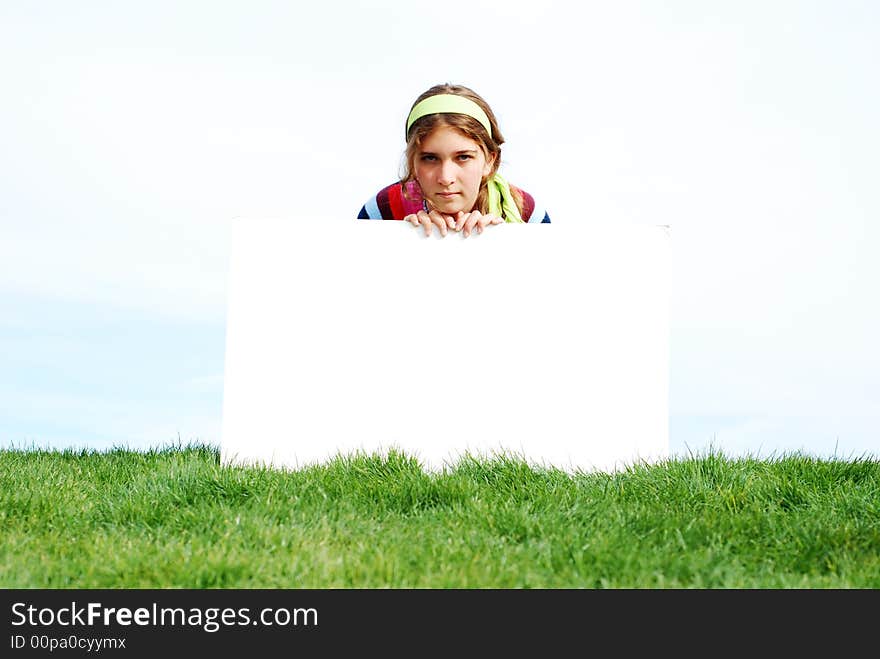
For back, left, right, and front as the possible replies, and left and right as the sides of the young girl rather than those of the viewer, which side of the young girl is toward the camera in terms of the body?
front
